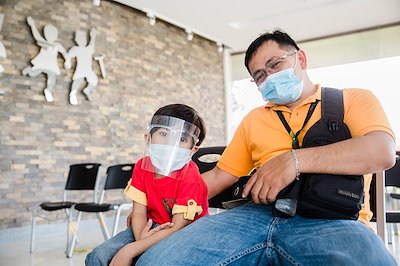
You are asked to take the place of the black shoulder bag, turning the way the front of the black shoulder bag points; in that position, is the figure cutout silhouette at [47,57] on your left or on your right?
on your right

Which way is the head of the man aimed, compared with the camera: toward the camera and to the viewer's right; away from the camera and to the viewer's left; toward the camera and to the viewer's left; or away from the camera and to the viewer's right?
toward the camera and to the viewer's left

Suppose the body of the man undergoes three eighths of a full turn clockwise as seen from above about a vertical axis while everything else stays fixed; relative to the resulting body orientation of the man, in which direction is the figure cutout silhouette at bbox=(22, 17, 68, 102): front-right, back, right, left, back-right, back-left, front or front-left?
front

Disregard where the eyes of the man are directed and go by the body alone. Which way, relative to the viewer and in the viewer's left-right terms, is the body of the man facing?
facing the viewer

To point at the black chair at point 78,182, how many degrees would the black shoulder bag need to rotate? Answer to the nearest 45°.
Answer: approximately 135° to its right

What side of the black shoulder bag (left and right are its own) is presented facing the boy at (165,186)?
right

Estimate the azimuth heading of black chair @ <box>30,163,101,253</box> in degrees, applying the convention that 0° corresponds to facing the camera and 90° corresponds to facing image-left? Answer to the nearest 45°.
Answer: approximately 45°

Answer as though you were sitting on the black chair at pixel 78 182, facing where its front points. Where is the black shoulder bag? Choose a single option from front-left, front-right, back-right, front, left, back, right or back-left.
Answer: front-left

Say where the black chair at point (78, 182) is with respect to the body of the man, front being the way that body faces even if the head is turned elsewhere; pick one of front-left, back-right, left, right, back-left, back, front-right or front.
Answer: back-right

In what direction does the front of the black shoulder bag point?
toward the camera

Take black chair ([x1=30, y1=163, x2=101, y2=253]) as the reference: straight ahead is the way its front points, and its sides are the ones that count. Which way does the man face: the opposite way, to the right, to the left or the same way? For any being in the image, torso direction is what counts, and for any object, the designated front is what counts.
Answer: the same way

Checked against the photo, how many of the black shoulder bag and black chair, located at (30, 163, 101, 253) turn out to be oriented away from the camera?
0

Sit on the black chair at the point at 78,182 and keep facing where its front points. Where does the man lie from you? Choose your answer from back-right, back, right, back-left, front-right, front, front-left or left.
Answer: front-left
